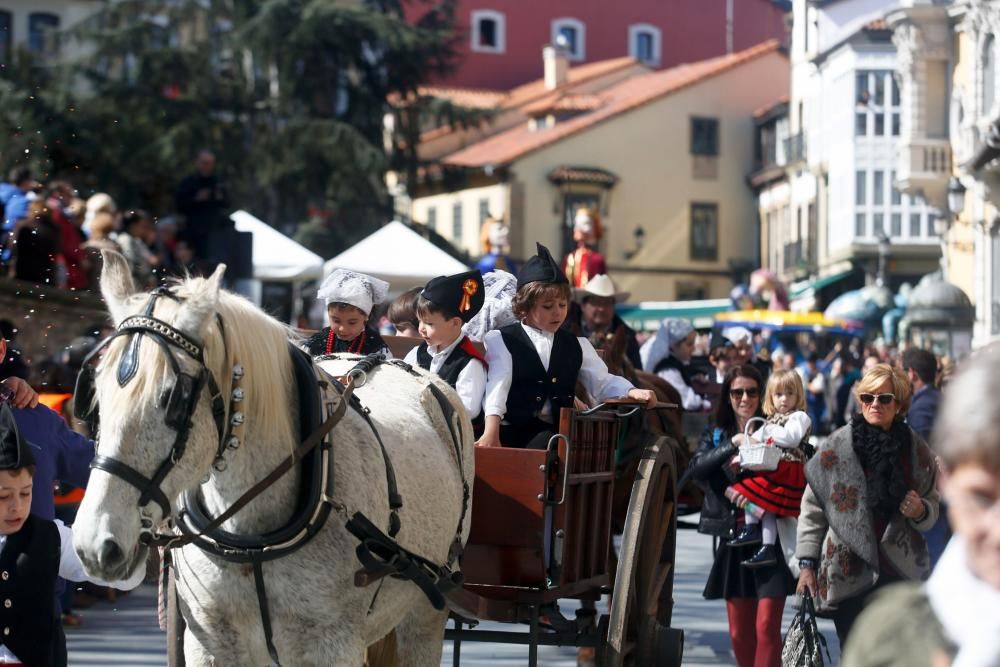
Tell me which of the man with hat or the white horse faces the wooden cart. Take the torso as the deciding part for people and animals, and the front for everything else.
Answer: the man with hat

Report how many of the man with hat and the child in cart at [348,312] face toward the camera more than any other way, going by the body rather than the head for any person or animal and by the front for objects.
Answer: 2

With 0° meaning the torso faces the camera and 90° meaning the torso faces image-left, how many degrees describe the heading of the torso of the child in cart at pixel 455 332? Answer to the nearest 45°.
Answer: approximately 45°

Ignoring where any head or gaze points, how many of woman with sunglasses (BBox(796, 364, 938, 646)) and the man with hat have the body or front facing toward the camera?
2

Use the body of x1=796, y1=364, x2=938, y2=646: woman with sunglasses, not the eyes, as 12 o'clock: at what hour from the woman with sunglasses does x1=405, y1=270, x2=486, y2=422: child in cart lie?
The child in cart is roughly at 2 o'clock from the woman with sunglasses.

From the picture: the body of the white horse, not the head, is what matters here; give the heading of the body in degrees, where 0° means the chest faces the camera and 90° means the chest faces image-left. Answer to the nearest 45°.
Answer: approximately 45°
